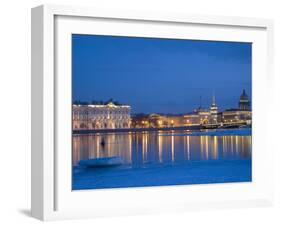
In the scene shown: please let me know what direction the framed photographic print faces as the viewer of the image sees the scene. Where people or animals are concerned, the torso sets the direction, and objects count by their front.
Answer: facing the viewer and to the right of the viewer
